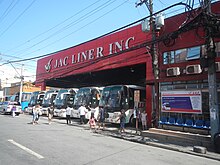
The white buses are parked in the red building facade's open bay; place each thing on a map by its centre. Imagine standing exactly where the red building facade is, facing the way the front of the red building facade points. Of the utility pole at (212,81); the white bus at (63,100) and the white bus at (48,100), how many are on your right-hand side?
2

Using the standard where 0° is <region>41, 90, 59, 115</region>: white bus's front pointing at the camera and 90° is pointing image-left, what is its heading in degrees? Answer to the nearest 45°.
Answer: approximately 45°

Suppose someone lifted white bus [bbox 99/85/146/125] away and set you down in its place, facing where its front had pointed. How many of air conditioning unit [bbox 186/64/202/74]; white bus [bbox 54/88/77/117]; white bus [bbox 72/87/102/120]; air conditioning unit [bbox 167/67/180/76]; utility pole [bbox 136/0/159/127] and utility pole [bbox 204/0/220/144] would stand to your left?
4

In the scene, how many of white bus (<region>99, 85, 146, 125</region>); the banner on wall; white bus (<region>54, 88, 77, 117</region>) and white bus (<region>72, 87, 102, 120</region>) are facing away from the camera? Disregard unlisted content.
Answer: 0

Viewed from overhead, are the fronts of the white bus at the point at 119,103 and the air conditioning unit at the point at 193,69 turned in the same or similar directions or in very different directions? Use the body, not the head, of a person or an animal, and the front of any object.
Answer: same or similar directions

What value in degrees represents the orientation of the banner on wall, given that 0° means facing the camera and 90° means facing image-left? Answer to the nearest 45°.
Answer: approximately 45°

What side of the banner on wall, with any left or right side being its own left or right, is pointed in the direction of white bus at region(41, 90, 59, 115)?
right

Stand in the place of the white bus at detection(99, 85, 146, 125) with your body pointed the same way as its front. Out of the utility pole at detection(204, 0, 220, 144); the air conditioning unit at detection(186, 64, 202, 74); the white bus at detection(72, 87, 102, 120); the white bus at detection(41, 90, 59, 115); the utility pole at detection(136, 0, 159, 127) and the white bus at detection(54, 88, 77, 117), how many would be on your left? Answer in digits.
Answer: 3

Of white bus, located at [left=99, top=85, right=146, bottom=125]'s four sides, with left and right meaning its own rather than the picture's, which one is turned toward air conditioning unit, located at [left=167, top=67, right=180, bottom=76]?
left

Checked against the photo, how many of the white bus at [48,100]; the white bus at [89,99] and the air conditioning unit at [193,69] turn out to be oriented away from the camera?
0

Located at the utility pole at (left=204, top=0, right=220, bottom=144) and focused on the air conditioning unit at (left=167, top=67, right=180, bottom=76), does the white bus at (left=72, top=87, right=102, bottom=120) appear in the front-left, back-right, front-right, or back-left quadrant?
front-left

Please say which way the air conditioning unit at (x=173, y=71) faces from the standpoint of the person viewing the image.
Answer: facing the viewer and to the left of the viewer

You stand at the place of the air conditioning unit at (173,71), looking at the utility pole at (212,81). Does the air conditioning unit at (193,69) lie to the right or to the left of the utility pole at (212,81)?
left

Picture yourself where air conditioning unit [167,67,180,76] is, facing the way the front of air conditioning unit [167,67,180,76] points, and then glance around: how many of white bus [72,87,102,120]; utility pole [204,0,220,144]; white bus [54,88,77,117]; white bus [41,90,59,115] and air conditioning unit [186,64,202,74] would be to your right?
3

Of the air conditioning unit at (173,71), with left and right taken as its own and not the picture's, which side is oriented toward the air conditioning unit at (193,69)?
left
